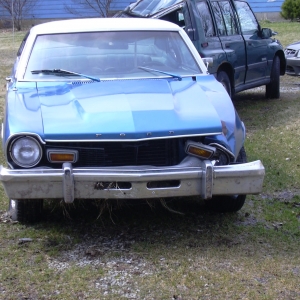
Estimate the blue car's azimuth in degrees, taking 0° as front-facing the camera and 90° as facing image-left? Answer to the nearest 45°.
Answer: approximately 0°

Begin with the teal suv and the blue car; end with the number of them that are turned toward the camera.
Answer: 1

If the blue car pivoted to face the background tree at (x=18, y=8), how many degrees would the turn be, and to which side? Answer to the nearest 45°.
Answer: approximately 180°

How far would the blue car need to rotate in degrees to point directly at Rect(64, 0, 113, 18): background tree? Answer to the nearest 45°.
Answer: approximately 180°

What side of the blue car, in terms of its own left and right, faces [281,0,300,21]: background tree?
back
